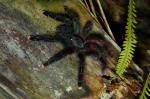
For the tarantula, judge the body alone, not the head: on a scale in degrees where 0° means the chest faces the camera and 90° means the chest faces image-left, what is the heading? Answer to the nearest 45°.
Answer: approximately 90°
